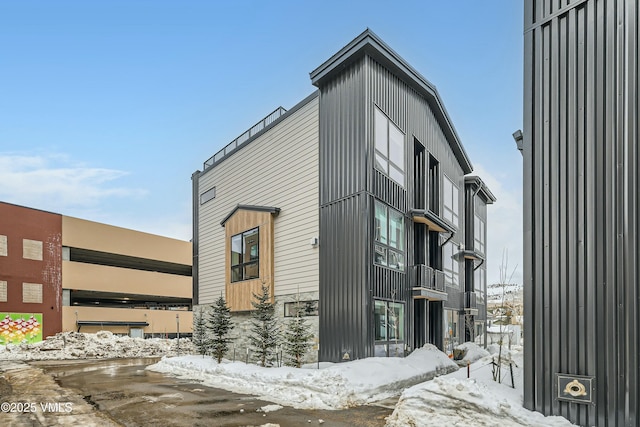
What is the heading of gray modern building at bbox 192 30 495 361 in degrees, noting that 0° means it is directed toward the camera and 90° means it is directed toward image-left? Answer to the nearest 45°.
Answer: approximately 315°

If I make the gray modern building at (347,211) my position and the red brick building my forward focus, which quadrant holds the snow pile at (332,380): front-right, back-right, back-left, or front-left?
back-left

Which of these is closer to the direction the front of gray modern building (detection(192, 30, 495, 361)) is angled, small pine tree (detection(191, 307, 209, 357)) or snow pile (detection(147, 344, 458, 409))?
the snow pile

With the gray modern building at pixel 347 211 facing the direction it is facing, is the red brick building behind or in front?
behind
